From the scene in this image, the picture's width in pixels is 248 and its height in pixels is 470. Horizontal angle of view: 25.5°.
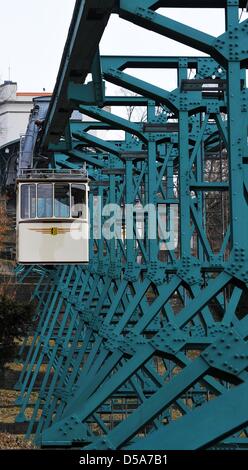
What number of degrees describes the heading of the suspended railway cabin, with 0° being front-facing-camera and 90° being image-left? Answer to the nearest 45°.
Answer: approximately 0°
